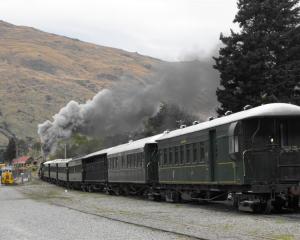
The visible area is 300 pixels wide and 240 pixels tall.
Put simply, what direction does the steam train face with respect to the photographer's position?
facing away from the viewer and to the left of the viewer

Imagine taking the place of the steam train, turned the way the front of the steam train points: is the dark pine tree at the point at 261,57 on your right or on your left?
on your right

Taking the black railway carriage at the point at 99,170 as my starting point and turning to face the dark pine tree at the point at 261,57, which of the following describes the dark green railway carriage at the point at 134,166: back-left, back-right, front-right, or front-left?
front-right
